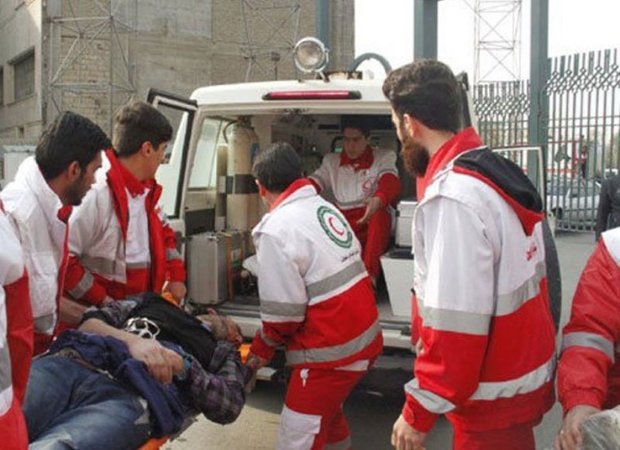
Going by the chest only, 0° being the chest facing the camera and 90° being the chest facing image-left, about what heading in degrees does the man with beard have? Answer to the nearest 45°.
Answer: approximately 135°

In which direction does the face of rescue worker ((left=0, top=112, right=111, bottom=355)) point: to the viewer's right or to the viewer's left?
to the viewer's right

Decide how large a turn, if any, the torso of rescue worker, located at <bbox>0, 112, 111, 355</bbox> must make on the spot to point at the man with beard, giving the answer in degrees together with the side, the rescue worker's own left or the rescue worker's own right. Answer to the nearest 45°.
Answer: approximately 45° to the rescue worker's own right

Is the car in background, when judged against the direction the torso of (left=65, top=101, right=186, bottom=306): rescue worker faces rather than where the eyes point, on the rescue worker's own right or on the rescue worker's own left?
on the rescue worker's own left

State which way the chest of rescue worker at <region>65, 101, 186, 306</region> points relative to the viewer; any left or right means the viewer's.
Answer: facing the viewer and to the right of the viewer

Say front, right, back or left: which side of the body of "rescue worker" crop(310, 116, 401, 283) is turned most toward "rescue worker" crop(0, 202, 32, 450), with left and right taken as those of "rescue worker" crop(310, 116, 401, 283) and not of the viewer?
front

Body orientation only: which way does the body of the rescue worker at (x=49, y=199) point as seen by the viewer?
to the viewer's right

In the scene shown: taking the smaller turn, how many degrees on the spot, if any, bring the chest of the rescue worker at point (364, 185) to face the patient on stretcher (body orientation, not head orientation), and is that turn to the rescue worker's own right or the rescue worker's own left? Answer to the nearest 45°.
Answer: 0° — they already face them

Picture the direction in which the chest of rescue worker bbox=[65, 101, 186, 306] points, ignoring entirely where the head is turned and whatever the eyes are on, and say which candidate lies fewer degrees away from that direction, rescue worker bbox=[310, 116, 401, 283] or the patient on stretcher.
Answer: the patient on stretcher

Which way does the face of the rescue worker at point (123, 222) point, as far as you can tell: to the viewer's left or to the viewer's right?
to the viewer's right

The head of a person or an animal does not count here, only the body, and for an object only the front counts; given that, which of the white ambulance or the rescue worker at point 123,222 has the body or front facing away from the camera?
the white ambulance

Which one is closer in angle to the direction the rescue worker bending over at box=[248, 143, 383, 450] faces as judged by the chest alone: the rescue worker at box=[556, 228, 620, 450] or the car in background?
the car in background

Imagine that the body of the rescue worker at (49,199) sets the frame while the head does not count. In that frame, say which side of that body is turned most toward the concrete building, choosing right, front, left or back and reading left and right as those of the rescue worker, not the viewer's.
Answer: left

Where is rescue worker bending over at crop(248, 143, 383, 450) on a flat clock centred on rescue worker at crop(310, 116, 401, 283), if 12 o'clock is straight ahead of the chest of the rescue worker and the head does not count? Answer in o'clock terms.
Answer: The rescue worker bending over is roughly at 12 o'clock from the rescue worker.
